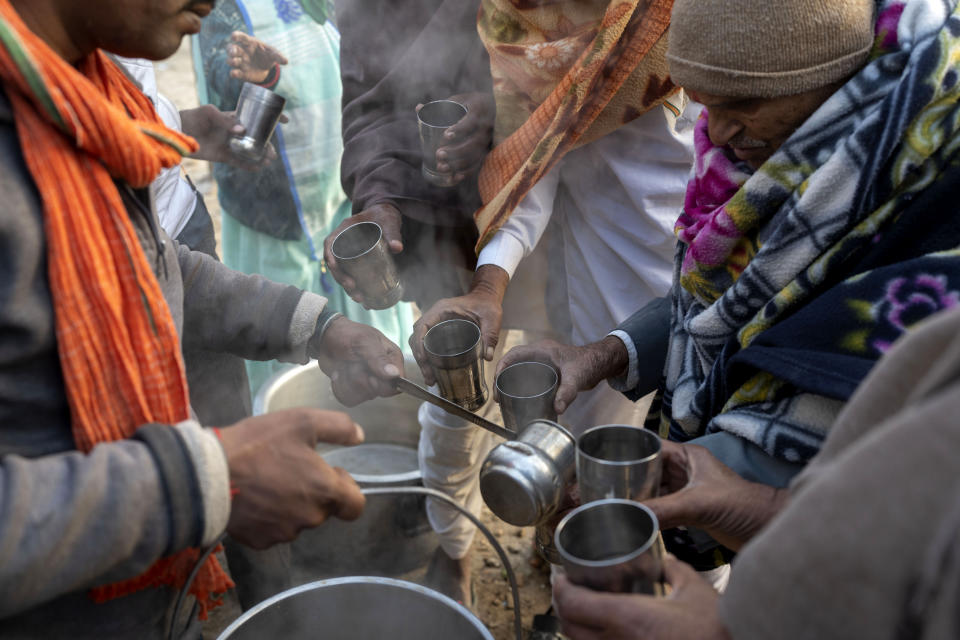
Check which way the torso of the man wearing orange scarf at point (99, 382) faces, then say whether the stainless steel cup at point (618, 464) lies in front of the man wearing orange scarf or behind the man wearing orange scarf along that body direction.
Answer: in front

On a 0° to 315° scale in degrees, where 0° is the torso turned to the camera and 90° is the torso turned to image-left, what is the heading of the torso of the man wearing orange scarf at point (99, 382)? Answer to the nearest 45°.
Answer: approximately 270°

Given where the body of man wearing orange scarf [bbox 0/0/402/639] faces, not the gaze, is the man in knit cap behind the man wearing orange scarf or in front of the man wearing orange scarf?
in front

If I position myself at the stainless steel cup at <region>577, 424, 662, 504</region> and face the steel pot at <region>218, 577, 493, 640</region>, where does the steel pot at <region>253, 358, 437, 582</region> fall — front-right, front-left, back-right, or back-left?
front-right

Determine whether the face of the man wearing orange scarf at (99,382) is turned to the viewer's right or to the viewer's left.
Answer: to the viewer's right

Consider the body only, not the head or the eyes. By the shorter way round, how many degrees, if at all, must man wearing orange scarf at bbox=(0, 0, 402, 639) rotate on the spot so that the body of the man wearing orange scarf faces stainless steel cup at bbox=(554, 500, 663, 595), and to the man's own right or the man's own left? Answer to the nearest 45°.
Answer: approximately 45° to the man's own right
